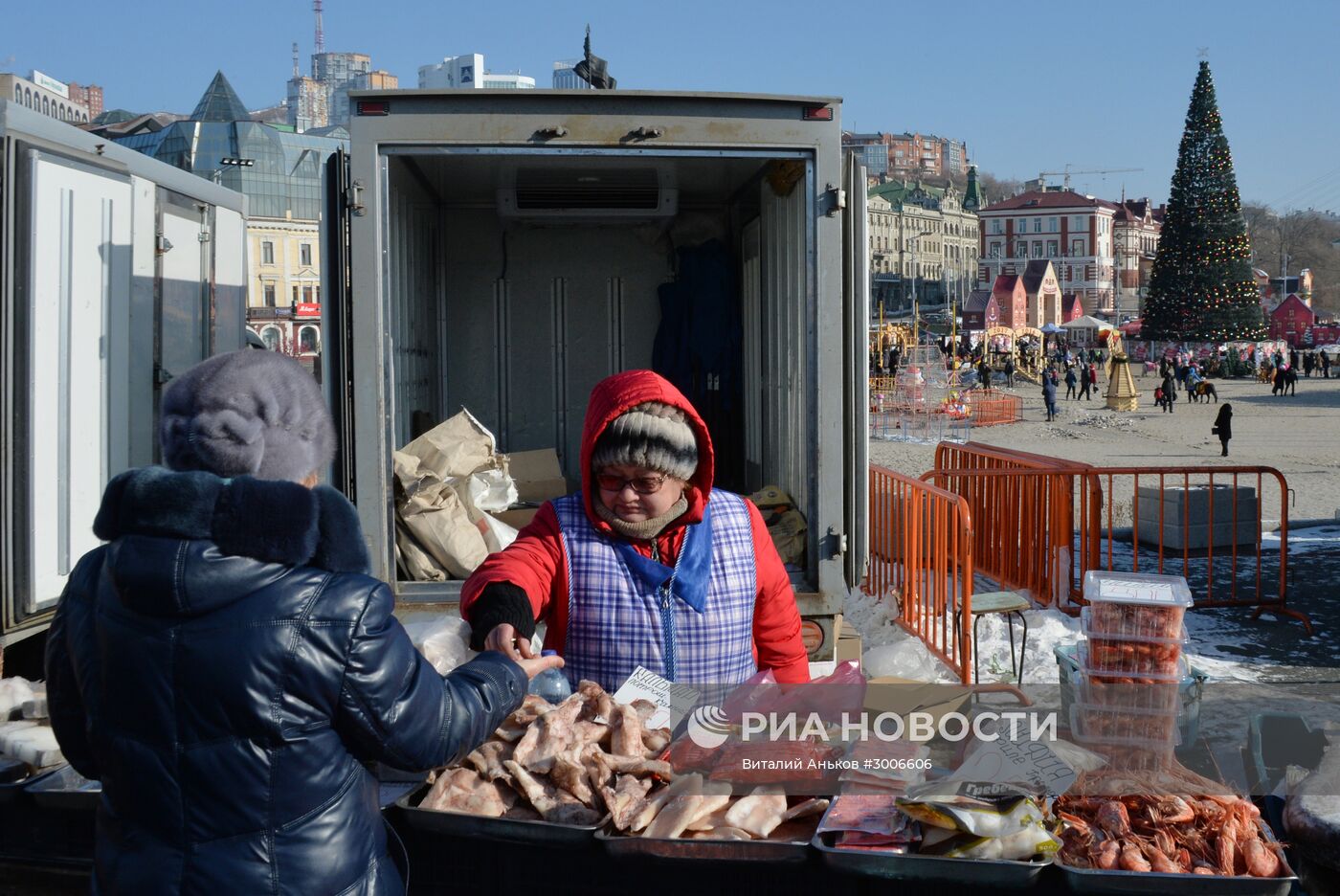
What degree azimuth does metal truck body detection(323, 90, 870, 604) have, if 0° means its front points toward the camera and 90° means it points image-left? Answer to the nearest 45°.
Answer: approximately 180°

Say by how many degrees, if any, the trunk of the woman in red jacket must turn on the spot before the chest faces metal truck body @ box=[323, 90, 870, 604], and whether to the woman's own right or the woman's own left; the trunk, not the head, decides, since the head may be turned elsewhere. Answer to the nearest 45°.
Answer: approximately 180°

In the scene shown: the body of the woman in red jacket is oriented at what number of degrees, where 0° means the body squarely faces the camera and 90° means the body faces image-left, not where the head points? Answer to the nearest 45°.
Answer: approximately 0°

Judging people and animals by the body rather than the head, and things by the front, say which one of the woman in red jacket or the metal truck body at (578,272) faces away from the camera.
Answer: the metal truck body

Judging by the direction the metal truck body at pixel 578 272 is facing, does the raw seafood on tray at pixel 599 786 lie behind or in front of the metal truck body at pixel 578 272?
behind

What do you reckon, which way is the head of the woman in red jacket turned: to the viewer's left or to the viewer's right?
to the viewer's left

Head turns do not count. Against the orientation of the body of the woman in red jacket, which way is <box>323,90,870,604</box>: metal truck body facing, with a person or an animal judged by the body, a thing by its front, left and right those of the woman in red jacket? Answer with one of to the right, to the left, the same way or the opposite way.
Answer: the opposite way

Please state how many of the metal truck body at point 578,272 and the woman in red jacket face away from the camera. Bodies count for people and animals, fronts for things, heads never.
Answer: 1
